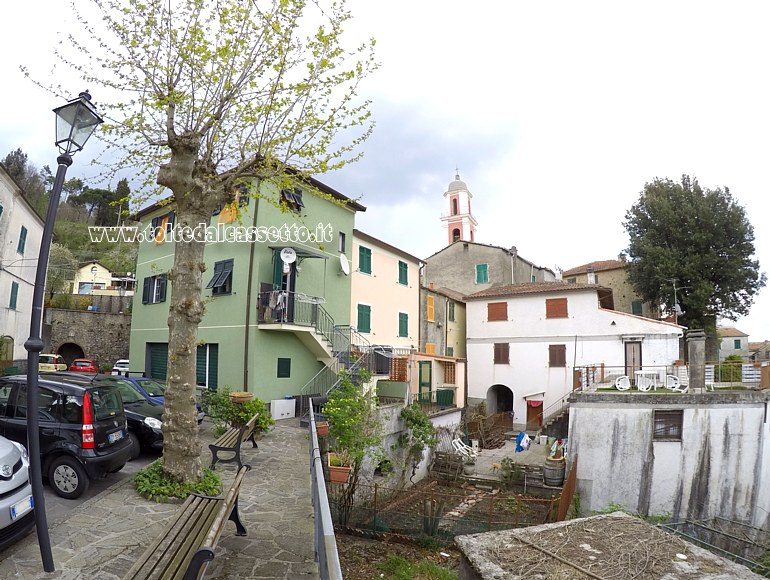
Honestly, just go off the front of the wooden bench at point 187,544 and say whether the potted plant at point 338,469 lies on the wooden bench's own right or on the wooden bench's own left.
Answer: on the wooden bench's own right

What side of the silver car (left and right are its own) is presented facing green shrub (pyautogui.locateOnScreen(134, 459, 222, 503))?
left

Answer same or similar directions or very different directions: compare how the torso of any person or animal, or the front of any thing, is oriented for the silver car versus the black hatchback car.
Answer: very different directions

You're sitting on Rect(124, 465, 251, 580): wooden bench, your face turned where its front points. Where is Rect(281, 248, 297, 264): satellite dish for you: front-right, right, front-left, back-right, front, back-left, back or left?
right

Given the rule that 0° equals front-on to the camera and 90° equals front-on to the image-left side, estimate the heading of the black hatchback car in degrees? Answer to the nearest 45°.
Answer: approximately 135°

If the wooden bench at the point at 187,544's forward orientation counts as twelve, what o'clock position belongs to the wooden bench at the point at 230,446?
the wooden bench at the point at 230,446 is roughly at 3 o'clock from the wooden bench at the point at 187,544.

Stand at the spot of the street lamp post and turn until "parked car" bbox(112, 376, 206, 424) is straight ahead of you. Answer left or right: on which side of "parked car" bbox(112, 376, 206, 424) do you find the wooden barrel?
right

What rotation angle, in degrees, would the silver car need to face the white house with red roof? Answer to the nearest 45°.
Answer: approximately 90° to its left

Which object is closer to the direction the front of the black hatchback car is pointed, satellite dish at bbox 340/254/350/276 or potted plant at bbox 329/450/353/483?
the satellite dish

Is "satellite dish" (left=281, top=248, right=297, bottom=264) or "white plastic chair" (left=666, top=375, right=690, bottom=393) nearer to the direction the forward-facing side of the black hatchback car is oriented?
the satellite dish

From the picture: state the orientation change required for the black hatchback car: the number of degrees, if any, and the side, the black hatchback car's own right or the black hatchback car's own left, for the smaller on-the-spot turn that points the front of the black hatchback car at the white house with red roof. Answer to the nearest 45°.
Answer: approximately 90° to the black hatchback car's own right

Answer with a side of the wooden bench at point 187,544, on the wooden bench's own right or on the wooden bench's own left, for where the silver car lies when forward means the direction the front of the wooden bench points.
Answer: on the wooden bench's own right

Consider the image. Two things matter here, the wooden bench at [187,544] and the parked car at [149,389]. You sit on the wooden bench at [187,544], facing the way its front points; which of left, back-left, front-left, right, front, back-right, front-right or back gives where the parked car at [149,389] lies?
right

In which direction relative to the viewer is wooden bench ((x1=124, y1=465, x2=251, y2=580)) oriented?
to the viewer's left
